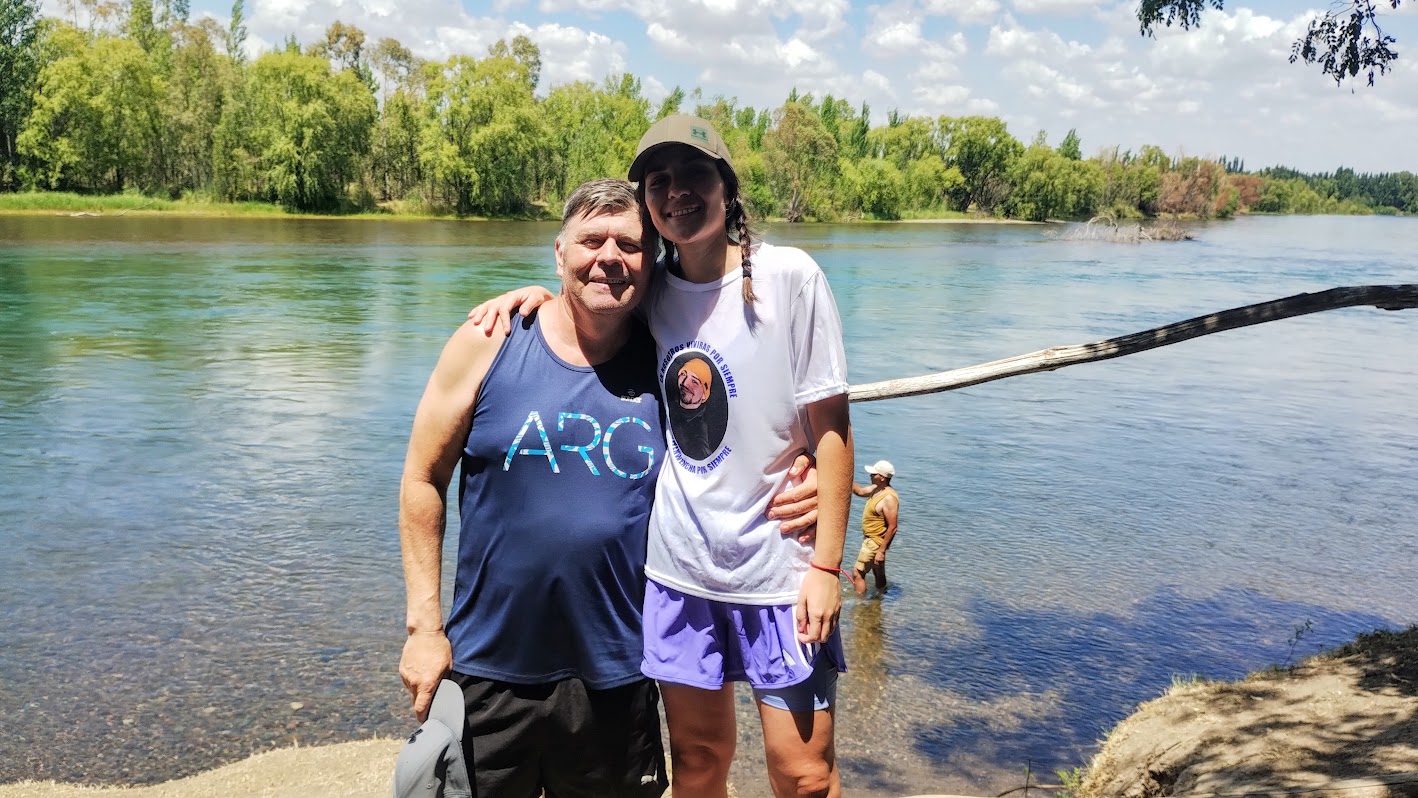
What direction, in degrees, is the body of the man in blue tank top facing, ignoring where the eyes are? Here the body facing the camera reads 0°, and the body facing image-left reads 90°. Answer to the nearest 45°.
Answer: approximately 0°

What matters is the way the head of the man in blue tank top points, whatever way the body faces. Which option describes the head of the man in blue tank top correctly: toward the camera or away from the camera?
toward the camera

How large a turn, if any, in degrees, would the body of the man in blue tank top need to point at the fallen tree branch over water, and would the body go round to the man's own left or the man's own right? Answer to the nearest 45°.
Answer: approximately 135° to the man's own left
